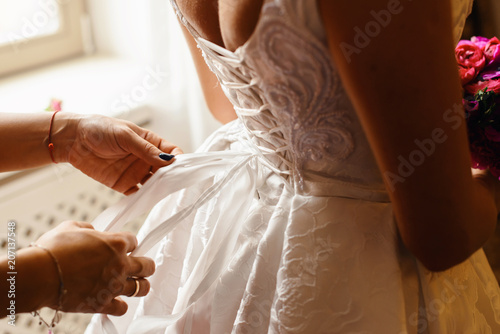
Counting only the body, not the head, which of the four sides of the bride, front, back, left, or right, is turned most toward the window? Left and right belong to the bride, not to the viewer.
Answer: left

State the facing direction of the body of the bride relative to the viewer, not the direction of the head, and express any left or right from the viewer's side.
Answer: facing away from the viewer and to the right of the viewer
